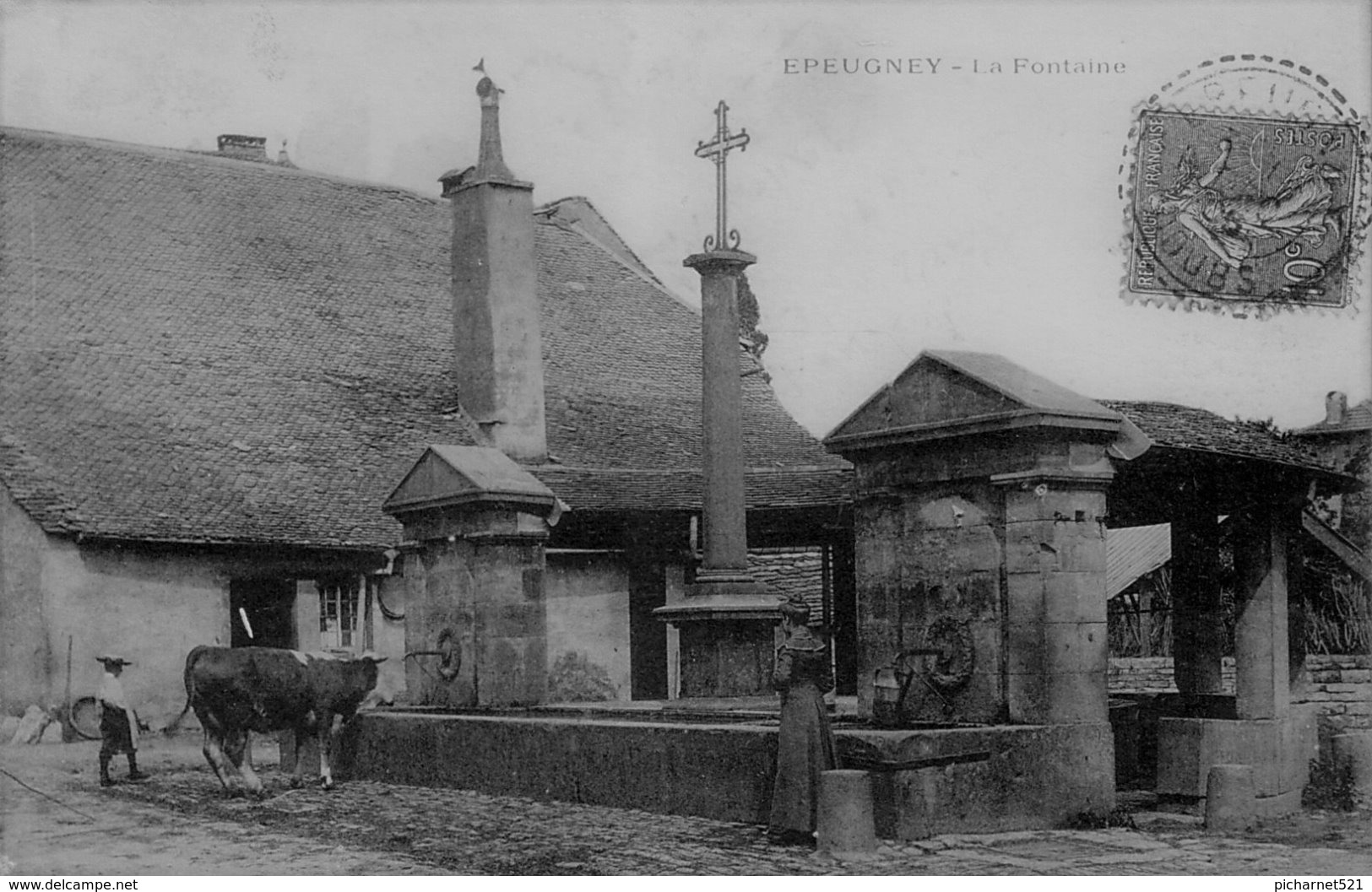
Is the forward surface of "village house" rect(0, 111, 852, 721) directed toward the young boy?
yes

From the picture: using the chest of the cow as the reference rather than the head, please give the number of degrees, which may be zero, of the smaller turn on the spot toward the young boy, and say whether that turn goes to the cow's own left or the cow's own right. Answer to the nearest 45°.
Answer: approximately 135° to the cow's own left

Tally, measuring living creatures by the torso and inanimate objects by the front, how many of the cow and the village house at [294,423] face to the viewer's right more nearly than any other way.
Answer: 1

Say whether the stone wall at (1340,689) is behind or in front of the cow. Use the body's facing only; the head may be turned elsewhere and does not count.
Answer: in front

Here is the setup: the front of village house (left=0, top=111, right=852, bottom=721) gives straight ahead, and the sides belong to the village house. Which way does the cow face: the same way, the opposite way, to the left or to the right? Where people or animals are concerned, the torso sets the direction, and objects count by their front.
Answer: to the left

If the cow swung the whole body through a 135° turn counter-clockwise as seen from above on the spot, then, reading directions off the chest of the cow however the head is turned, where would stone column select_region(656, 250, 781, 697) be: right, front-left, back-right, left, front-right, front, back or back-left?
right

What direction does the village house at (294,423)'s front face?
toward the camera

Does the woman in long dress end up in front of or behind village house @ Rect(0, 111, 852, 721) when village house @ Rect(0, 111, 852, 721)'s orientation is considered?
in front

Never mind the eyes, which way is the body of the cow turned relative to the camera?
to the viewer's right

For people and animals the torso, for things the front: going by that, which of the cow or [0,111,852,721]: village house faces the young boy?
the village house

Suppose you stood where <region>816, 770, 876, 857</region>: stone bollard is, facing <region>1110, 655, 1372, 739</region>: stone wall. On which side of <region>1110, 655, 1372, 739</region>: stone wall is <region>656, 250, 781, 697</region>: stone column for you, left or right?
left

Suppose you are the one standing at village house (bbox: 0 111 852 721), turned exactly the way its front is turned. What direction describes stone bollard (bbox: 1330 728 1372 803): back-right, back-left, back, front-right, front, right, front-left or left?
front-left

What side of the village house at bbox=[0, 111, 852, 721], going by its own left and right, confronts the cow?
front
